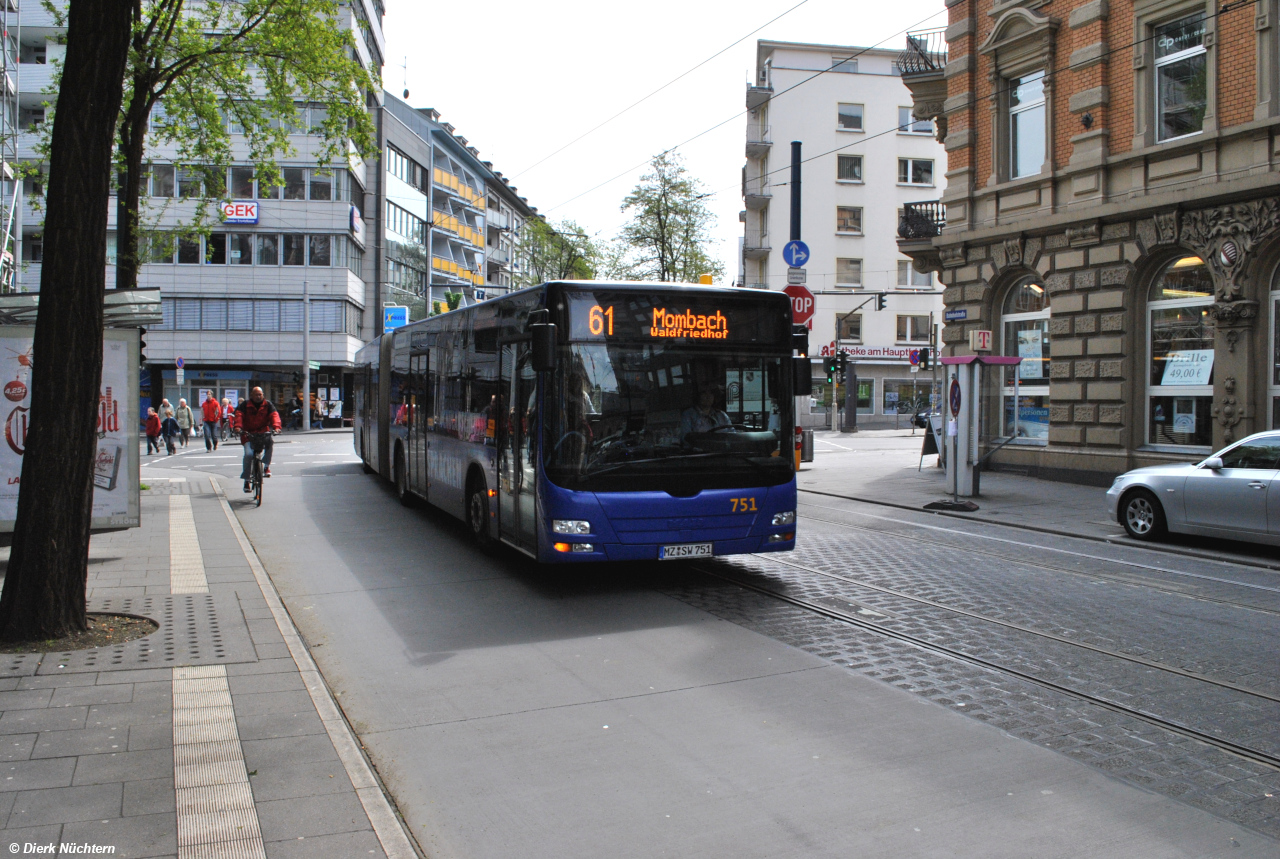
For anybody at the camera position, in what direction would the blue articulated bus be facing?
facing the viewer and to the right of the viewer

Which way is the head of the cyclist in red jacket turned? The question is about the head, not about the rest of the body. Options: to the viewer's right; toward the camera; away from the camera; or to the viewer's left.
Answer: toward the camera

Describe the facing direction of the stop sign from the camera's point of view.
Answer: facing the viewer

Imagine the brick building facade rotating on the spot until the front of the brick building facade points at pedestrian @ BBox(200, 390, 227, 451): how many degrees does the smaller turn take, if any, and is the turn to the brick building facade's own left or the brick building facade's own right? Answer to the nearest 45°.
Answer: approximately 45° to the brick building facade's own right

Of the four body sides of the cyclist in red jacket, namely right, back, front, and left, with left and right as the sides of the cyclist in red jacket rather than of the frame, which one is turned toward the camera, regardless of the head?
front

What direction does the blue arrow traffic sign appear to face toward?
toward the camera

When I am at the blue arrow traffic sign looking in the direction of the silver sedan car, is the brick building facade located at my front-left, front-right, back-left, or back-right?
front-left

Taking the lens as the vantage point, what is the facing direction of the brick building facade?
facing the viewer and to the left of the viewer

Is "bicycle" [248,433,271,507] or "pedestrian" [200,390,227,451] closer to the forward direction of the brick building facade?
the bicycle

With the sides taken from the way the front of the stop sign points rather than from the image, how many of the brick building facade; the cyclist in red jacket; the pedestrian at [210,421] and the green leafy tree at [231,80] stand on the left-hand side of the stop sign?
1

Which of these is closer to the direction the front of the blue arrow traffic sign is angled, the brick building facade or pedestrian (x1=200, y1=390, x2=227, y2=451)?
the brick building facade
